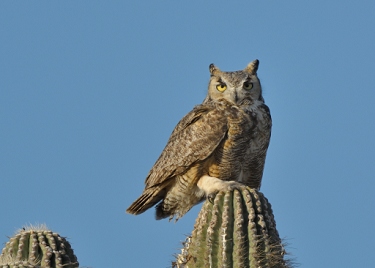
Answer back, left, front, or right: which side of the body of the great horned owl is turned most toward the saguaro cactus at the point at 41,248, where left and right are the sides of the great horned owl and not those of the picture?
right

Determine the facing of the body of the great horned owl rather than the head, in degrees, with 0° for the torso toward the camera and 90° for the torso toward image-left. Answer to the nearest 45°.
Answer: approximately 315°
